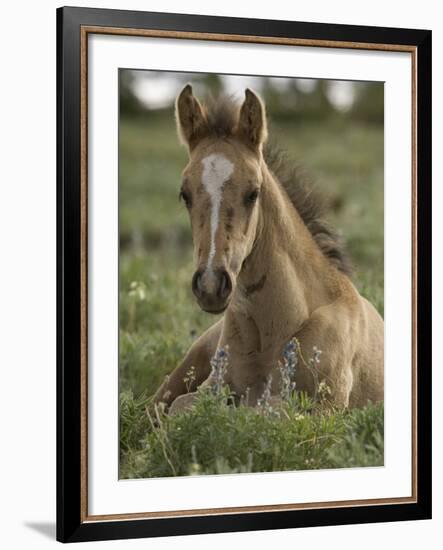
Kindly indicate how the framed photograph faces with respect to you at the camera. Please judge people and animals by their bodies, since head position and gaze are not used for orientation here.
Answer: facing the viewer and to the right of the viewer
